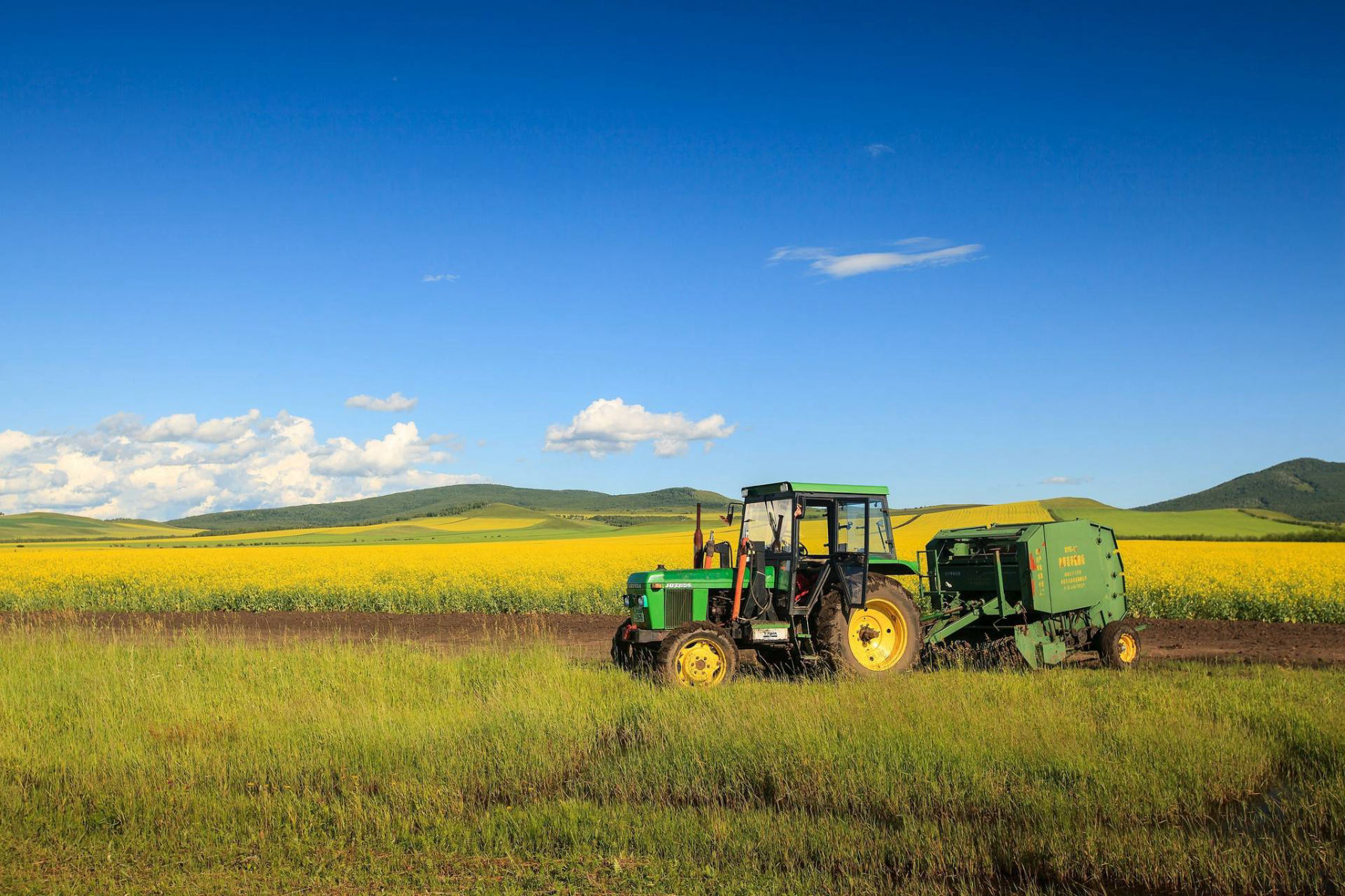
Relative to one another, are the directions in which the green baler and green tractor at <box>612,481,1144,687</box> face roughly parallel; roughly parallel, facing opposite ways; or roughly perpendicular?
roughly parallel

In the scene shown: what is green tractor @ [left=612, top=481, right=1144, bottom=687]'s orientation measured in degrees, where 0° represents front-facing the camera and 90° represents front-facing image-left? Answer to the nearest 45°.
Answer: approximately 45°

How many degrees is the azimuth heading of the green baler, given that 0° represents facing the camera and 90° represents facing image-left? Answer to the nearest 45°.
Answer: approximately 45°
